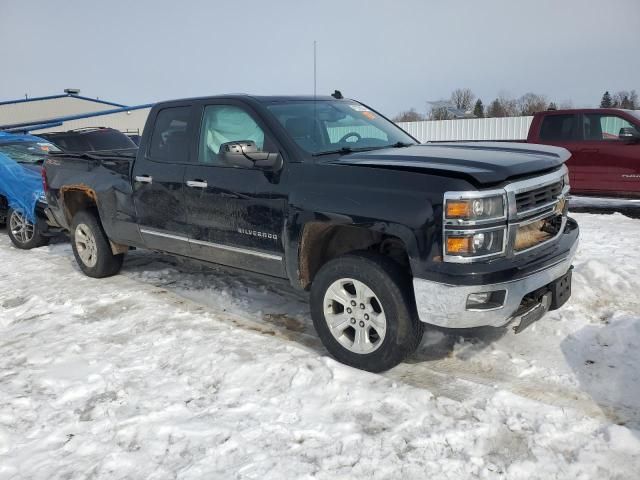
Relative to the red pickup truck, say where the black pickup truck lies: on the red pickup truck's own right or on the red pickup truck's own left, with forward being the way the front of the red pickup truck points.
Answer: on the red pickup truck's own right

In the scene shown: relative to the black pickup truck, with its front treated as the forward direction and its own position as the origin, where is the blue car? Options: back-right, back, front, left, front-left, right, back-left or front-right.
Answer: back

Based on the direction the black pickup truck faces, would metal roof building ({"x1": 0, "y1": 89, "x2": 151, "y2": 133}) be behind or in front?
behind

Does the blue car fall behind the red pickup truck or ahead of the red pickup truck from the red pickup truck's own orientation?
behind

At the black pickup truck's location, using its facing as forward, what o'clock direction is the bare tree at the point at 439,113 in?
The bare tree is roughly at 8 o'clock from the black pickup truck.

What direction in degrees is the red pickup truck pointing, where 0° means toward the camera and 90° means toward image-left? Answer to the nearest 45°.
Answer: approximately 270°

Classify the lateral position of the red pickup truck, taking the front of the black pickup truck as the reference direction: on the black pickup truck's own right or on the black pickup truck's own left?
on the black pickup truck's own left

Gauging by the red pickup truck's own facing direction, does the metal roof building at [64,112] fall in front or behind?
behind
